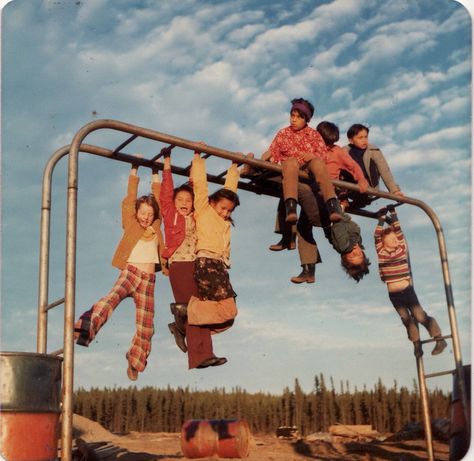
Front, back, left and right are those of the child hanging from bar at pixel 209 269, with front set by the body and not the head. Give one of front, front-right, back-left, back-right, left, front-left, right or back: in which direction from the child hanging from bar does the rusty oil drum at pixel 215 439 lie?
back-left

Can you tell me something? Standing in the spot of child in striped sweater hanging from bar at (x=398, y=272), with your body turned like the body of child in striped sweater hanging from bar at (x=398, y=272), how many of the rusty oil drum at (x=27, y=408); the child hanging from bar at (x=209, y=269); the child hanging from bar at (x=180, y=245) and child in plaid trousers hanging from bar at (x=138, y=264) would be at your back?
0

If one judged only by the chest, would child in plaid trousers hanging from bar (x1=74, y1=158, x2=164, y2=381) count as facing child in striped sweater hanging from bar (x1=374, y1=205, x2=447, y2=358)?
no

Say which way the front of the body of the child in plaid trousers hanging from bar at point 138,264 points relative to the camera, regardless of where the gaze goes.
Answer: toward the camera

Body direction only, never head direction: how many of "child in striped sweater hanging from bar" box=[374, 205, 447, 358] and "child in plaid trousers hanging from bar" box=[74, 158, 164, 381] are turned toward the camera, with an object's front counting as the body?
2

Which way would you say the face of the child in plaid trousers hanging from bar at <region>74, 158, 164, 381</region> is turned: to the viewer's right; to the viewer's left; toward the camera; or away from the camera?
toward the camera

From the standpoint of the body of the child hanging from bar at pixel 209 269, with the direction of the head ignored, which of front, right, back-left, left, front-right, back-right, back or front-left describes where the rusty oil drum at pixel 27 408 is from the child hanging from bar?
right

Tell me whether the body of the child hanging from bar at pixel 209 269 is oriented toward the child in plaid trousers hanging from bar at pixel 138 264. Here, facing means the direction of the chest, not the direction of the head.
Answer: no

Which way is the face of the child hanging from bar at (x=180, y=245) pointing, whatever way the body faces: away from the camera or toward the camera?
toward the camera

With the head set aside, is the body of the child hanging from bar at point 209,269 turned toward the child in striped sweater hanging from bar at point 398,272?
no

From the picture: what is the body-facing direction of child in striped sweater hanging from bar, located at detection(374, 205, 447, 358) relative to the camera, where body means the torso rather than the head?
toward the camera

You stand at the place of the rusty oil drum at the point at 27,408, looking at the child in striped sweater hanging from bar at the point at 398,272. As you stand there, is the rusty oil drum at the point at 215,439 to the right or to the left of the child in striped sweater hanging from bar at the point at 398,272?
left

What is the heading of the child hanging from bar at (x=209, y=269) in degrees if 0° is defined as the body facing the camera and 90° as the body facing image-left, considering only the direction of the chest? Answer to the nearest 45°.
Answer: approximately 315°

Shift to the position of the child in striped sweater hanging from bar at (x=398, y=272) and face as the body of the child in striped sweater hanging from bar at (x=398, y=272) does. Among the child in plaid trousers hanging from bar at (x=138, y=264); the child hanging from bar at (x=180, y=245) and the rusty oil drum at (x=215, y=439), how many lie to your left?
0

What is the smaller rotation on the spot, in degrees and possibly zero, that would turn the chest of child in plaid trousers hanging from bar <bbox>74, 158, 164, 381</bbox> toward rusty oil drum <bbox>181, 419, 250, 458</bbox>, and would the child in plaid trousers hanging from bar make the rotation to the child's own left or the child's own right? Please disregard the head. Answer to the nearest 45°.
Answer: approximately 180°

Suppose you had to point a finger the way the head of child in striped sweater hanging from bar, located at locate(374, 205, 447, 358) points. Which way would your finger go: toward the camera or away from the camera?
toward the camera

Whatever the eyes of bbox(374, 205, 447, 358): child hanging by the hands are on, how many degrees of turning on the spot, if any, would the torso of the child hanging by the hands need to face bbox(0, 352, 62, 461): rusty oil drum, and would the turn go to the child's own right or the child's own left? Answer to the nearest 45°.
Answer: approximately 45° to the child's own right
